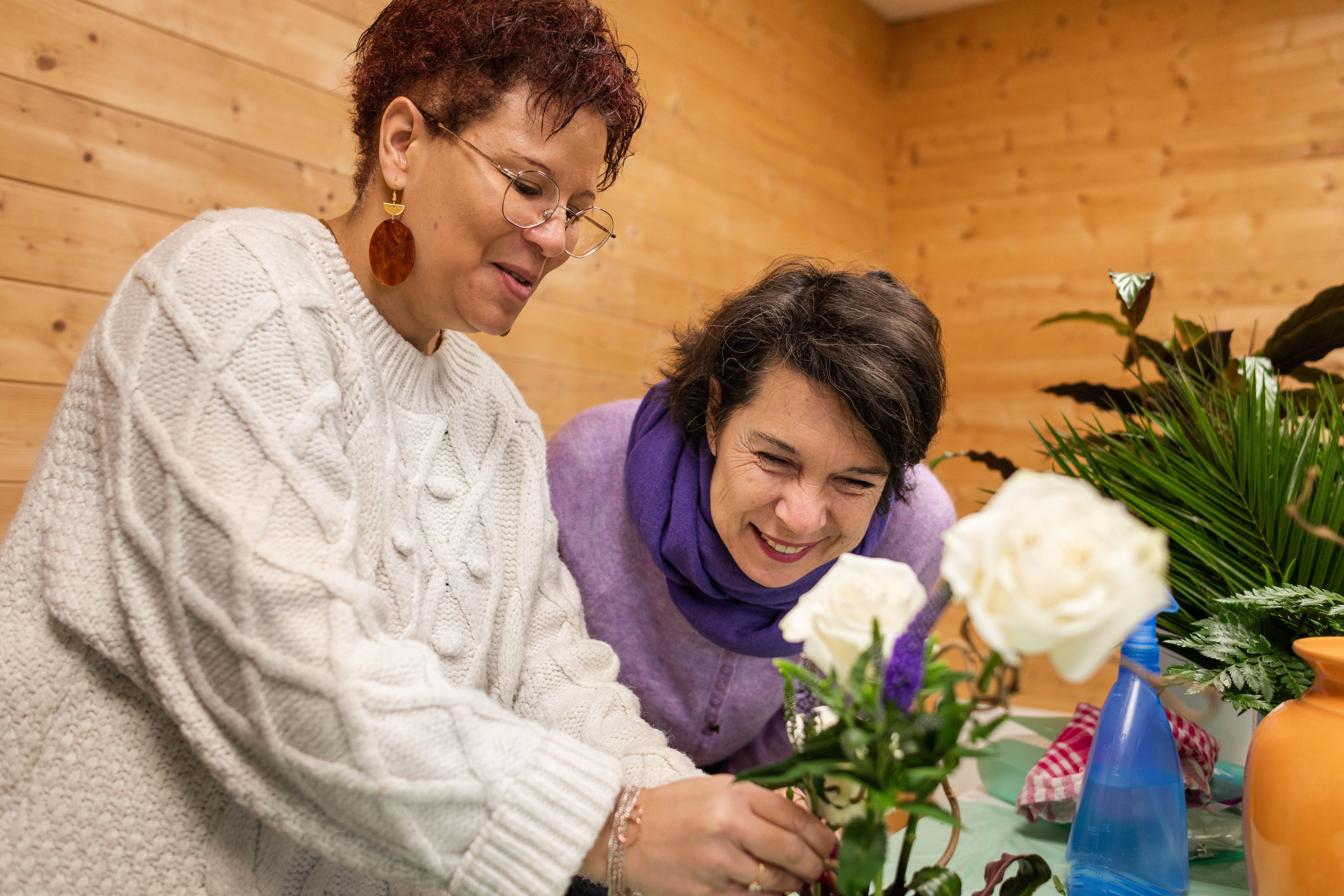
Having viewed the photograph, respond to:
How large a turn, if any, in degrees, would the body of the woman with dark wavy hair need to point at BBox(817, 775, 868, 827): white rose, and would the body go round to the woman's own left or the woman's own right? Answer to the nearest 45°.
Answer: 0° — they already face it

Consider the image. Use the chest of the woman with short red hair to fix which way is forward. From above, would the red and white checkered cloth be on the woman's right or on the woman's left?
on the woman's left

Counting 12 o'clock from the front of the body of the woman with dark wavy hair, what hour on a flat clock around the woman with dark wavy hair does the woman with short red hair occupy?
The woman with short red hair is roughly at 1 o'clock from the woman with dark wavy hair.

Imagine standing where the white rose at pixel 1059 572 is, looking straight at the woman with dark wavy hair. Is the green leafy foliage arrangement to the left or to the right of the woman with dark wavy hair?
right

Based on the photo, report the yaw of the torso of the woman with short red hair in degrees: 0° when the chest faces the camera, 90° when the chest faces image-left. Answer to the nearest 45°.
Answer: approximately 315°

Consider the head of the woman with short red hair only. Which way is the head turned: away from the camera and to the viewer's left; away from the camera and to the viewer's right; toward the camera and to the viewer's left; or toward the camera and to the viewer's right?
toward the camera and to the viewer's right

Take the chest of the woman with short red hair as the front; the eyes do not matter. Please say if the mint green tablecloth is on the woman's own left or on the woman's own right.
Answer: on the woman's own left

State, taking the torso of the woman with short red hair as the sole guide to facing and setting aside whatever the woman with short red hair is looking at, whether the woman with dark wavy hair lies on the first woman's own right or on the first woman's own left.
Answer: on the first woman's own left

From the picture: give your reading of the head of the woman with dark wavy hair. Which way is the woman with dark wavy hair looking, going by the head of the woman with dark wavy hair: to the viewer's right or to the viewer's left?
to the viewer's right

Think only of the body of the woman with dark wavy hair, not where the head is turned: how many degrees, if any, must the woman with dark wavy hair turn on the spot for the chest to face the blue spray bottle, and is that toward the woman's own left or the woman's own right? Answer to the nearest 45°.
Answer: approximately 45° to the woman's own left

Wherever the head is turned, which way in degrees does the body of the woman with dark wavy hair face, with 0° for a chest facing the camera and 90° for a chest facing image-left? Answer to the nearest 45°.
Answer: approximately 0°
